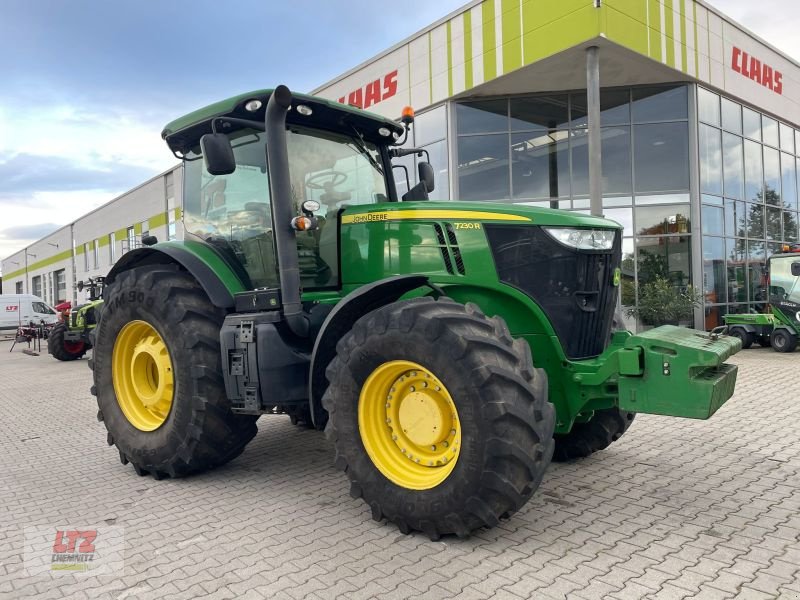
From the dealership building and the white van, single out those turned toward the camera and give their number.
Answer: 1

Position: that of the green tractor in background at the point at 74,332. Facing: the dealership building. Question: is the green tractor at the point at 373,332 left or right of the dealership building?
right

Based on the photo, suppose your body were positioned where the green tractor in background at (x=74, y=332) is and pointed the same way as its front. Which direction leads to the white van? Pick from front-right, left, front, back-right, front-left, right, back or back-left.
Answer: back-right

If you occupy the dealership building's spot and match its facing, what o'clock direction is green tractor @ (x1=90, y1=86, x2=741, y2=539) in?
The green tractor is roughly at 1 o'clock from the dealership building.

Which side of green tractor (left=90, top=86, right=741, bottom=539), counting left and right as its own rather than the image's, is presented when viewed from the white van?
back

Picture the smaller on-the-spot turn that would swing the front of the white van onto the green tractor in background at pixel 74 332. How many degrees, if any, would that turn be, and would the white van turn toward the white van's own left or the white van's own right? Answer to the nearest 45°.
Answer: approximately 90° to the white van's own right

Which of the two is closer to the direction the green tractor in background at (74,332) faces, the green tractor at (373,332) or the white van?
the green tractor

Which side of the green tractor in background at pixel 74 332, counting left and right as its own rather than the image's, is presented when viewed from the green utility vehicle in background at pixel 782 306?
left

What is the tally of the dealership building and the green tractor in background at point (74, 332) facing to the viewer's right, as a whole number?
0
